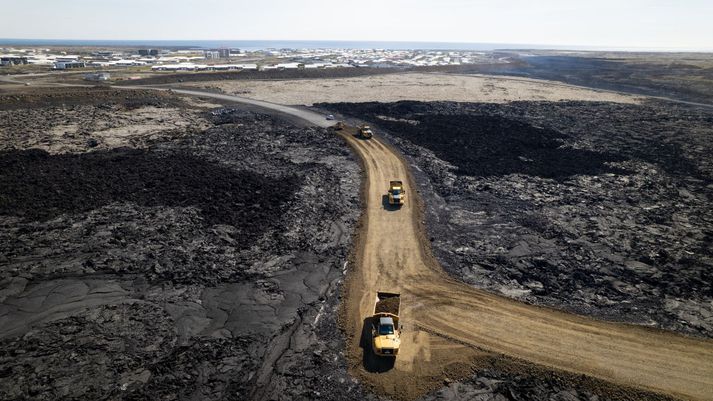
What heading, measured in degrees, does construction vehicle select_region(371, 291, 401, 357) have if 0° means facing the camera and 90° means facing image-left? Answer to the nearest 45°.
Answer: approximately 0°

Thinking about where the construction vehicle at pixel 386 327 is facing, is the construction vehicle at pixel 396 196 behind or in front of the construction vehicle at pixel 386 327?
behind
